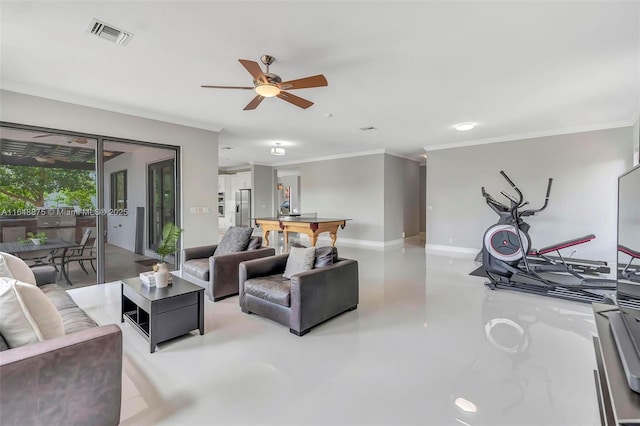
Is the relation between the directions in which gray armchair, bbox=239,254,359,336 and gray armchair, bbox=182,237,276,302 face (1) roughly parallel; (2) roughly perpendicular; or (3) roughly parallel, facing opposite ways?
roughly parallel

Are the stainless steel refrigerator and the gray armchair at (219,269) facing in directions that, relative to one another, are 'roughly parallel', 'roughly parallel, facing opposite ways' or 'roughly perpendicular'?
roughly parallel

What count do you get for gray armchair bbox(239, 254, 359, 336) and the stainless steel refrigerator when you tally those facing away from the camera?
0

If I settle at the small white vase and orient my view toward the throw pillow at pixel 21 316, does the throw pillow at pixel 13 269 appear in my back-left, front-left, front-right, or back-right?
front-right

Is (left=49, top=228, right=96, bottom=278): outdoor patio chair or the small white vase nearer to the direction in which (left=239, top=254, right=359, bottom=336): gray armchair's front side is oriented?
the small white vase

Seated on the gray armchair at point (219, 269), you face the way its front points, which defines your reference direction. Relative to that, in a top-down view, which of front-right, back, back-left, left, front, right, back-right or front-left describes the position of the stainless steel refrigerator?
back-right

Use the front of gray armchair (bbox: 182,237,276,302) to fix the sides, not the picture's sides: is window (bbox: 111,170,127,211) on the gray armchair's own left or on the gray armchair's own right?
on the gray armchair's own right

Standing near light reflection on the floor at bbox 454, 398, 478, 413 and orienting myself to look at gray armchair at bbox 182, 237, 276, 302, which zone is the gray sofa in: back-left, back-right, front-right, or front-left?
front-left

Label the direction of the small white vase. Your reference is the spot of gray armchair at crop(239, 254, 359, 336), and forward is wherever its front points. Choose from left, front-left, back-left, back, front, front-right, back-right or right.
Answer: front-right

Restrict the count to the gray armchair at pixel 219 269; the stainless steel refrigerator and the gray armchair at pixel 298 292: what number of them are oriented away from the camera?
0

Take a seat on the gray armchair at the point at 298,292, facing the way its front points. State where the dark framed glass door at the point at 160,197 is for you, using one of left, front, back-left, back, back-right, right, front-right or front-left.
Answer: right

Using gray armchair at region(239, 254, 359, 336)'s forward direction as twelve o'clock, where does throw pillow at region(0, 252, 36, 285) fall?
The throw pillow is roughly at 1 o'clock from the gray armchair.

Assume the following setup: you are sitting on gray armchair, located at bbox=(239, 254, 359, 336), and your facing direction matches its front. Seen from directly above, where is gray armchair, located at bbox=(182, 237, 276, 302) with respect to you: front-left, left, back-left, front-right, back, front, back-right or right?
right

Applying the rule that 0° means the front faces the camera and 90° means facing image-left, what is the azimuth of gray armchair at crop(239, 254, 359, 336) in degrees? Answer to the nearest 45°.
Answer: approximately 45°

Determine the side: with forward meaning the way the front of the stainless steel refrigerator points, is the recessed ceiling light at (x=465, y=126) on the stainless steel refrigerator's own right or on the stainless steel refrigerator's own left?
on the stainless steel refrigerator's own left

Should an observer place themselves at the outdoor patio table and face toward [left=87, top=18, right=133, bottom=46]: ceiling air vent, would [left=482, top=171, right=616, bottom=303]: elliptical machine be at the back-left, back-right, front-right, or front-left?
front-left

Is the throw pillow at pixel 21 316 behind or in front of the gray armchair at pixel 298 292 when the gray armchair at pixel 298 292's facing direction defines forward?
in front
